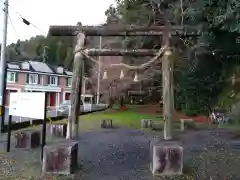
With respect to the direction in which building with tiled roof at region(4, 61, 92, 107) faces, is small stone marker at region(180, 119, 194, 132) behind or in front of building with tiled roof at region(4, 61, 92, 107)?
in front

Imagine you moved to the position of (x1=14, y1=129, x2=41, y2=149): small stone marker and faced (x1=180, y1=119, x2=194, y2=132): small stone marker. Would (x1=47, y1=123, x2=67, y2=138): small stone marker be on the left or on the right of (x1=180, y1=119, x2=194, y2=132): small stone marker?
left

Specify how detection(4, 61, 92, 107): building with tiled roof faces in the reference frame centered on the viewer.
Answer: facing the viewer and to the right of the viewer

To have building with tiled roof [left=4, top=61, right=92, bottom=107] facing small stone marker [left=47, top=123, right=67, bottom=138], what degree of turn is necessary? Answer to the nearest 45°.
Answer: approximately 45° to its right

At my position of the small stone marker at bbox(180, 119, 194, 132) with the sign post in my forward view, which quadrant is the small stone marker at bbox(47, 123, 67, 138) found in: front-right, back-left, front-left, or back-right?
front-right

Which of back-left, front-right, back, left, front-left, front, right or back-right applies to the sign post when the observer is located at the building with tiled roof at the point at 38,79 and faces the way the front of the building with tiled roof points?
front-right
